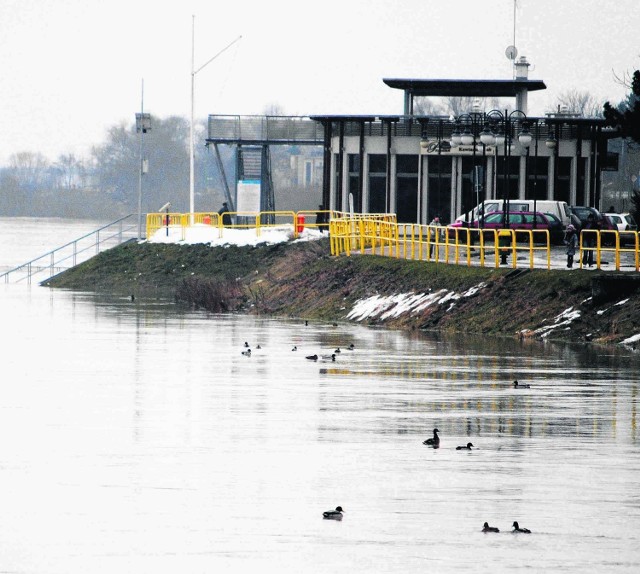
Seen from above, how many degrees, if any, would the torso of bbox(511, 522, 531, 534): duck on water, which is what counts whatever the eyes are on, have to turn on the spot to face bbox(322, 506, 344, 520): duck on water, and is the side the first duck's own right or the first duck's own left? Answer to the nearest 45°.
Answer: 0° — it already faces it

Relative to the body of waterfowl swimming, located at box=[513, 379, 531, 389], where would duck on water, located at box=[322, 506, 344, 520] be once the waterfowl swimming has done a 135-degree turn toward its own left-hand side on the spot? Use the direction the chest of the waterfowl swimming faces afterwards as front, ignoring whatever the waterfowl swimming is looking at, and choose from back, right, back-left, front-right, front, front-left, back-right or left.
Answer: front-right

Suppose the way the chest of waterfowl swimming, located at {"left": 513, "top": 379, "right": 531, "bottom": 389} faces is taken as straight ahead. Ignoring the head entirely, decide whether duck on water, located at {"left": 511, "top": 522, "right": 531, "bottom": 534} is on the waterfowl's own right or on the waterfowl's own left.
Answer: on the waterfowl's own left

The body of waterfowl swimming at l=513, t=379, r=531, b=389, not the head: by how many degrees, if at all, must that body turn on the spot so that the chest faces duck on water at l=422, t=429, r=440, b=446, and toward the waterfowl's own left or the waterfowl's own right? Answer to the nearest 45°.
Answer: approximately 90° to the waterfowl's own left

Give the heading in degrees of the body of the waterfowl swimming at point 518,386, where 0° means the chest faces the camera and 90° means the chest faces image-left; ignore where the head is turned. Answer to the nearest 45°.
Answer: approximately 90°

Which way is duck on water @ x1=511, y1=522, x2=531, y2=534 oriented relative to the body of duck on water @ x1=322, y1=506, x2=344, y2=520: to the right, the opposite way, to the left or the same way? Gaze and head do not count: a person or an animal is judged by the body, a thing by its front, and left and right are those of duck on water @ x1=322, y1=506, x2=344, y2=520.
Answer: the opposite way
